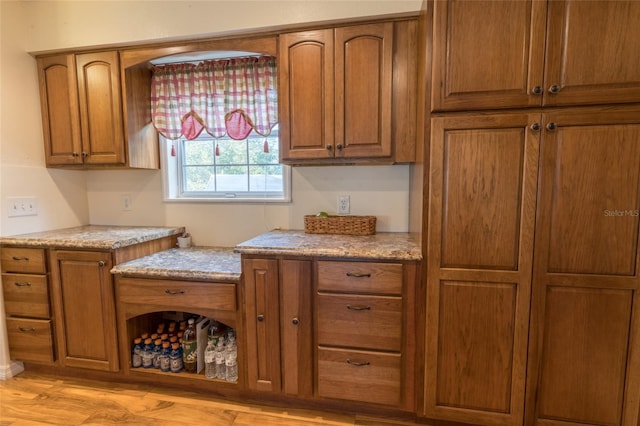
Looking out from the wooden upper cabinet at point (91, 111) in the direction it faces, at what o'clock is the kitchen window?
The kitchen window is roughly at 8 o'clock from the wooden upper cabinet.

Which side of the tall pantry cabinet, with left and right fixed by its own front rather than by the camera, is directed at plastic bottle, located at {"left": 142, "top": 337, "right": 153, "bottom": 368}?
right

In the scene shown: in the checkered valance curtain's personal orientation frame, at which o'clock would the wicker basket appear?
The wicker basket is roughly at 10 o'clock from the checkered valance curtain.

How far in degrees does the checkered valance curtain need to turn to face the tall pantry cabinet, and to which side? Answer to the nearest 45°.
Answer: approximately 45° to its left

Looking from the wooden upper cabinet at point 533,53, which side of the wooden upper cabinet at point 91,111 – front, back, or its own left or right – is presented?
left

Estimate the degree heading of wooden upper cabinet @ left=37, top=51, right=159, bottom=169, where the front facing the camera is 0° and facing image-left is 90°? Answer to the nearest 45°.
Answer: approximately 45°

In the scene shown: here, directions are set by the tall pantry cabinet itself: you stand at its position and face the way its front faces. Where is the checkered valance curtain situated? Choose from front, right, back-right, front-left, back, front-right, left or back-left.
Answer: right

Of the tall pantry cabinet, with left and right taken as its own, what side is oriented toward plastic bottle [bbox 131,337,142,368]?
right

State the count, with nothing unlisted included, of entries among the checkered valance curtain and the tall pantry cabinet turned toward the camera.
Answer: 2
